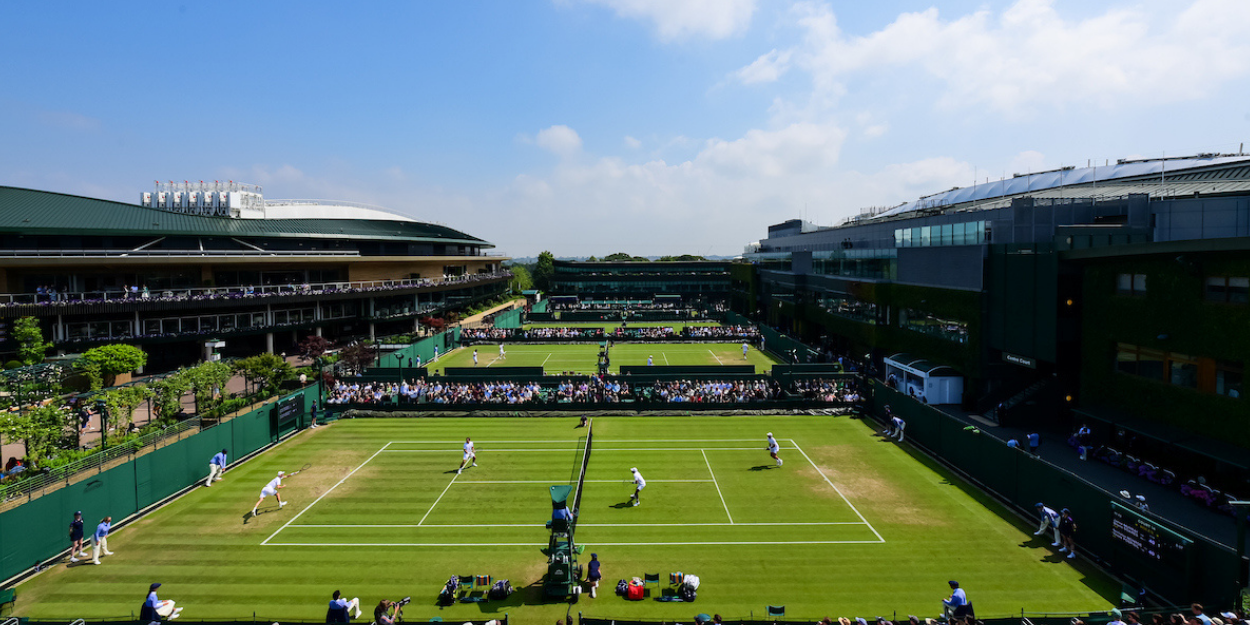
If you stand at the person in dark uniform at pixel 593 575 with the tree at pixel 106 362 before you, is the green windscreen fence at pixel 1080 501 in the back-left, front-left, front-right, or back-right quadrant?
back-right

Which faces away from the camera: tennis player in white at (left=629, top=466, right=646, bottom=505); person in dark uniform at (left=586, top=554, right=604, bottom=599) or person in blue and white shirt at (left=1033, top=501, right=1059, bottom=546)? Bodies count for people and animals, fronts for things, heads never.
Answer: the person in dark uniform

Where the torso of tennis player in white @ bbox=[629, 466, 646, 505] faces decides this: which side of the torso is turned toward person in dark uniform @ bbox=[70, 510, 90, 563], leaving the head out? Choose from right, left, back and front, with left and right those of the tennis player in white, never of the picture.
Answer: front

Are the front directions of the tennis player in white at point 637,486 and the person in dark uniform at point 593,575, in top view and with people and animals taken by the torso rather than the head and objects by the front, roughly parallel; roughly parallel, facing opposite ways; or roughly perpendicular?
roughly perpendicular

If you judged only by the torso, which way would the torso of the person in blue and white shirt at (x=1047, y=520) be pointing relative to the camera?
to the viewer's left

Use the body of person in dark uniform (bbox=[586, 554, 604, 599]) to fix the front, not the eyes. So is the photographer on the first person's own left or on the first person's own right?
on the first person's own left

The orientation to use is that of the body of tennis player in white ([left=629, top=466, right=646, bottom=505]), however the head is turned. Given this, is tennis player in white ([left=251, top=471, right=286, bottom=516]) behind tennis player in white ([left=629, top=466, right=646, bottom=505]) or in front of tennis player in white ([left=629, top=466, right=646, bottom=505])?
in front

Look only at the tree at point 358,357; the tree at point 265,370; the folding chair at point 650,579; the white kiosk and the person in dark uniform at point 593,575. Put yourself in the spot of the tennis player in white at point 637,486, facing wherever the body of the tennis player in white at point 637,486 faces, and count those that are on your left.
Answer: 2

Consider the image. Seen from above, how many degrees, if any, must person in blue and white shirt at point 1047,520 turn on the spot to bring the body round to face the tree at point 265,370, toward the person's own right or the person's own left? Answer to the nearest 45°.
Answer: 0° — they already face it

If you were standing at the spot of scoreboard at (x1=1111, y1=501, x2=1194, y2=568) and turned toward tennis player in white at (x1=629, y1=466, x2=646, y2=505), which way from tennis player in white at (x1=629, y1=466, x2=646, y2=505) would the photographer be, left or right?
left

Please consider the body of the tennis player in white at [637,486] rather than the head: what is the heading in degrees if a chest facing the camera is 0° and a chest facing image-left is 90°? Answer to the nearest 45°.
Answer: approximately 90°

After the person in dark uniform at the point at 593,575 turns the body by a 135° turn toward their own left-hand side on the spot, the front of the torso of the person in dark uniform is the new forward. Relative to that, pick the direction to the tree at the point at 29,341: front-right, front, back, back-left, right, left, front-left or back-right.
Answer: right

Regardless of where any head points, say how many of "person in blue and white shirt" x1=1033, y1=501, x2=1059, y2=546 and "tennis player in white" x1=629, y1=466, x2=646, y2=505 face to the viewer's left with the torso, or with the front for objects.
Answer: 2

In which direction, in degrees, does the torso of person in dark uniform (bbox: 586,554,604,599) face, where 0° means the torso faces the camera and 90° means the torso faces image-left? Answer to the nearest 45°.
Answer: approximately 180°

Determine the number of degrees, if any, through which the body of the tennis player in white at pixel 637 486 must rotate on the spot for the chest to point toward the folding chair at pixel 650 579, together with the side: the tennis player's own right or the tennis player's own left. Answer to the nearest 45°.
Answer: approximately 90° to the tennis player's own left

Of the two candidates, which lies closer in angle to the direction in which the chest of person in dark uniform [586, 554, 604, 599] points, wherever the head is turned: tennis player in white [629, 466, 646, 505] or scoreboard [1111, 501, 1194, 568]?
the tennis player in white
